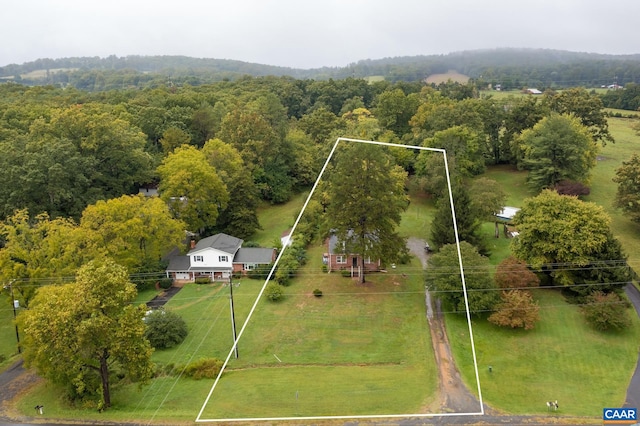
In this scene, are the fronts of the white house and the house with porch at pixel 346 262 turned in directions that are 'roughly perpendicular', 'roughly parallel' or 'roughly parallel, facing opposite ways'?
roughly parallel

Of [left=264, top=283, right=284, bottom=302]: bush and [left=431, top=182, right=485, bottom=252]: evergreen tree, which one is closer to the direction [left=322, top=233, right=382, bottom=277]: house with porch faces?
the bush

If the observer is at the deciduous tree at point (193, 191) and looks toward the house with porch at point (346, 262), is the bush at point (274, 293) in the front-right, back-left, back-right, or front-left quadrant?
front-right

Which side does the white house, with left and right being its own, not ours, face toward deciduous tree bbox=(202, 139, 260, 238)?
back

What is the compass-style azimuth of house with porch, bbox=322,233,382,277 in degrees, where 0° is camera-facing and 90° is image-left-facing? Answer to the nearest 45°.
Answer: approximately 0°

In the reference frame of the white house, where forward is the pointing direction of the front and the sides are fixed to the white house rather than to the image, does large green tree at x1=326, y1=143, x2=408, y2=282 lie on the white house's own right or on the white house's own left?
on the white house's own left

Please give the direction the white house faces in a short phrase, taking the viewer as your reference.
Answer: facing the viewer

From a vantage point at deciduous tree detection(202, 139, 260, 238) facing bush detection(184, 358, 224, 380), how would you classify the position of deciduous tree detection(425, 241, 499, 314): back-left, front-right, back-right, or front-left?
front-left

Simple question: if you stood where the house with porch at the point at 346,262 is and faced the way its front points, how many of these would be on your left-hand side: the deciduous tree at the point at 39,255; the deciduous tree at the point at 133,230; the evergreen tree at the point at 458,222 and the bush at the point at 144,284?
1

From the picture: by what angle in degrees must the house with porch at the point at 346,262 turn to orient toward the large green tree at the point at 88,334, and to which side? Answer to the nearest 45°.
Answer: approximately 45° to its right

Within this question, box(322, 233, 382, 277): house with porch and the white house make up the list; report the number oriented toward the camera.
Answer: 2

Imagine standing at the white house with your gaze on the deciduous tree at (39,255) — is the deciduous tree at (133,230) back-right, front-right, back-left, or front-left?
front-right

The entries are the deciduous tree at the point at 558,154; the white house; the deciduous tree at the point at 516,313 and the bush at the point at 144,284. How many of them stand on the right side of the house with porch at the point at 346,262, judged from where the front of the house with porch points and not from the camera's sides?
2

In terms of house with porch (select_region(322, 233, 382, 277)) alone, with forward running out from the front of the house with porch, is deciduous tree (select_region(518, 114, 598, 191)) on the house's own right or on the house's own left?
on the house's own left

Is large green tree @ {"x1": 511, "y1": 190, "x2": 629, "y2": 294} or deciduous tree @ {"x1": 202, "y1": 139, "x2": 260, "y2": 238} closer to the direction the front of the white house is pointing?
the large green tree

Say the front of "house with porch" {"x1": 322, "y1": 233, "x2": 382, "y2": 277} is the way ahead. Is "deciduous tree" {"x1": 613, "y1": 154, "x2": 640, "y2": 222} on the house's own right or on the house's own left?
on the house's own left
